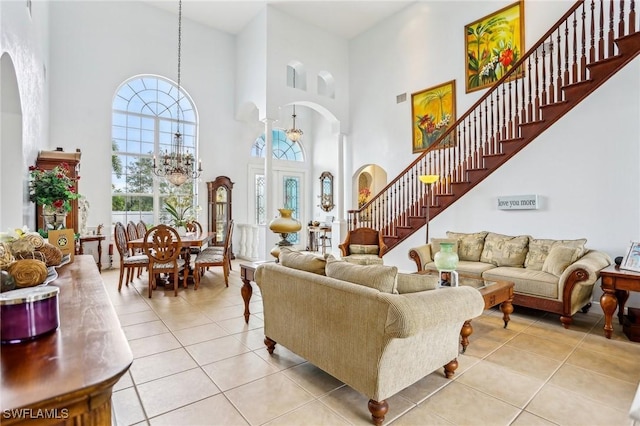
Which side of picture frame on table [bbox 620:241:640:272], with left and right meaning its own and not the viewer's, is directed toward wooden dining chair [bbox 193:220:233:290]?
front

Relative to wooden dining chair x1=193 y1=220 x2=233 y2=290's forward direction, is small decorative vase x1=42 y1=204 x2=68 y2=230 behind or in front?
in front

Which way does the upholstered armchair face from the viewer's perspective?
toward the camera

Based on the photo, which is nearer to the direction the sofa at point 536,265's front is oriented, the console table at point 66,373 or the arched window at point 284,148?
the console table

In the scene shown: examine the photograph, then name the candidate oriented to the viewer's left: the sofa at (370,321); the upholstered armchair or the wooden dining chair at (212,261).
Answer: the wooden dining chair

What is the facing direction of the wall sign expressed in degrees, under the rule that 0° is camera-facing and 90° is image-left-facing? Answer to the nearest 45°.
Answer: approximately 45°

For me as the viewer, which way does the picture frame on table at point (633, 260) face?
facing the viewer and to the left of the viewer

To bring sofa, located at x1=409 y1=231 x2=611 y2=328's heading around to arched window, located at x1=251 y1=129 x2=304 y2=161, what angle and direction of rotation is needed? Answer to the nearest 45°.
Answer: approximately 90° to its right

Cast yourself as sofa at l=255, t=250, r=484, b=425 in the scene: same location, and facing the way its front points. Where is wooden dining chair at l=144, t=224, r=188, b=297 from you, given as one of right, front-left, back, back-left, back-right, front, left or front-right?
left

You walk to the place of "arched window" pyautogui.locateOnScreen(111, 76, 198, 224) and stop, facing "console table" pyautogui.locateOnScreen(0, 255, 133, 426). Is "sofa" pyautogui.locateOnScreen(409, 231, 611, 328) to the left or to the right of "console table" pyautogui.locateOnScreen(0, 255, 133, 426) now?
left

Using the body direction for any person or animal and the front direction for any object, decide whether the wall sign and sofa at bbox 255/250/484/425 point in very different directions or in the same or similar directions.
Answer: very different directions

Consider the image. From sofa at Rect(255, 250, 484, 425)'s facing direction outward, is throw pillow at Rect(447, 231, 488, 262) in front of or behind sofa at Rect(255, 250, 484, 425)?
in front

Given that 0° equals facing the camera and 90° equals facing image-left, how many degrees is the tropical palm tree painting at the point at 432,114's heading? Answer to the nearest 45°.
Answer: approximately 45°

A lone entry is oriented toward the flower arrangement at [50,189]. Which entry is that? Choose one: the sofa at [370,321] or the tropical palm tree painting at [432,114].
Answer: the tropical palm tree painting

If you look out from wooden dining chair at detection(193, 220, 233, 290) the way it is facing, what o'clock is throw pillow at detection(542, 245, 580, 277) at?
The throw pillow is roughly at 7 o'clock from the wooden dining chair.

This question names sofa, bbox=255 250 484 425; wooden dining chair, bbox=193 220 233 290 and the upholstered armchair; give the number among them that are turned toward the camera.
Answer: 1

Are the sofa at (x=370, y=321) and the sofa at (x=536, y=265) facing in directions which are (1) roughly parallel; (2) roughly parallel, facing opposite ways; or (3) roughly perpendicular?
roughly parallel, facing opposite ways

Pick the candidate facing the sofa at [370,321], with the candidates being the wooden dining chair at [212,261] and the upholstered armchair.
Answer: the upholstered armchair

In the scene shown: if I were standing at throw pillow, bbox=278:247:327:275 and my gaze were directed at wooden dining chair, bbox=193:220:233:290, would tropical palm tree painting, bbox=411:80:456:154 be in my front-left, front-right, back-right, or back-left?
front-right
